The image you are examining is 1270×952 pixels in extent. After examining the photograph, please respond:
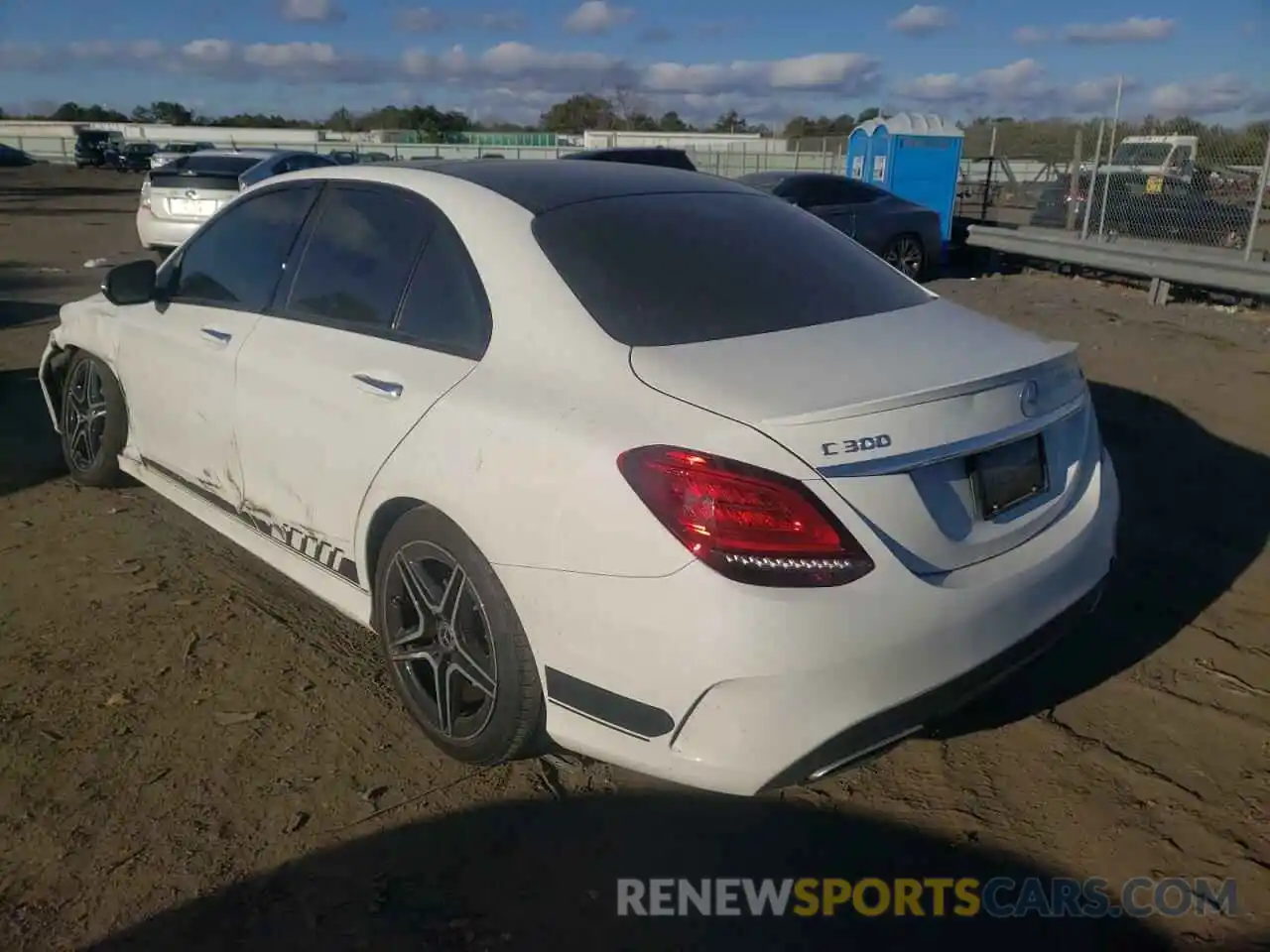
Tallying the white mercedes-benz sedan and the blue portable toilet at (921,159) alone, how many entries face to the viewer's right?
0

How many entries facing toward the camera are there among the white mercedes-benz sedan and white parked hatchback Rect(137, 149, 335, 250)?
0

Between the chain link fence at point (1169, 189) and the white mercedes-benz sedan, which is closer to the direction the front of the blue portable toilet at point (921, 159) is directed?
the white mercedes-benz sedan

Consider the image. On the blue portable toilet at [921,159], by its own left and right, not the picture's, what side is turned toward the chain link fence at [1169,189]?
left

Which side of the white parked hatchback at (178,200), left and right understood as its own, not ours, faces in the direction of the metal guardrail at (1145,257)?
right

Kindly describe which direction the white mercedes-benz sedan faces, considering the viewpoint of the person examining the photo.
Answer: facing away from the viewer and to the left of the viewer

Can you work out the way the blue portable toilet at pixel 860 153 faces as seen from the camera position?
facing the viewer and to the left of the viewer

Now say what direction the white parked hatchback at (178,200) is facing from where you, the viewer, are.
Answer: facing away from the viewer and to the right of the viewer

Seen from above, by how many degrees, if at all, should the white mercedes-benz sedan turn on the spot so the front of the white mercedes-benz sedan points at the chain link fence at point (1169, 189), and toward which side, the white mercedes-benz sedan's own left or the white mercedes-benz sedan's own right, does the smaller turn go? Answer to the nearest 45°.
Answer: approximately 90° to the white mercedes-benz sedan's own right

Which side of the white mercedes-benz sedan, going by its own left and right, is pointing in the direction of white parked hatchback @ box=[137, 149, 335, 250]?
front
